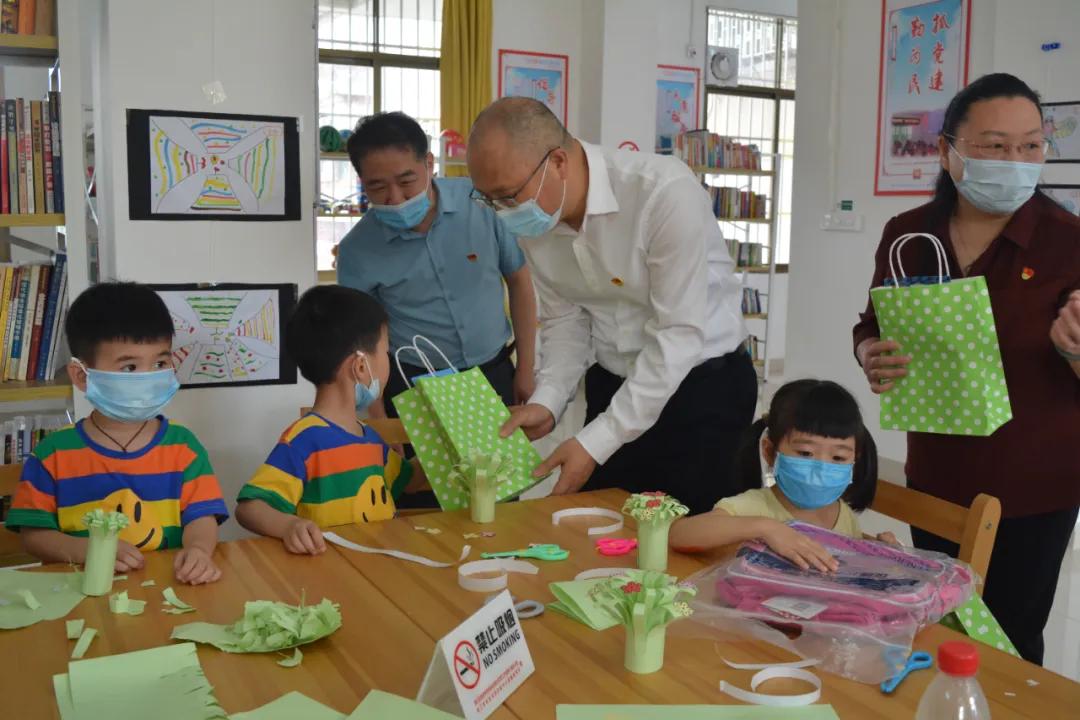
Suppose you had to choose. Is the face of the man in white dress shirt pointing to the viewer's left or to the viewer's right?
to the viewer's left

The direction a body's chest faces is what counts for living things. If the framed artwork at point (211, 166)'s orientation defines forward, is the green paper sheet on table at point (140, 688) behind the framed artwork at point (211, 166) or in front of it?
in front

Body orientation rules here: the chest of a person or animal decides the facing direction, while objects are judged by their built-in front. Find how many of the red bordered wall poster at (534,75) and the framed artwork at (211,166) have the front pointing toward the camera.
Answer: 2

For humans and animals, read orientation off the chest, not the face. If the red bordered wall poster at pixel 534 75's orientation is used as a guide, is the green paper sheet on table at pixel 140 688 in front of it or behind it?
in front

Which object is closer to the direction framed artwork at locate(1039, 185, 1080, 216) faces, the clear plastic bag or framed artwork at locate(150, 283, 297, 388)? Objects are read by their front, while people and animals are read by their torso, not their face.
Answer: the clear plastic bag

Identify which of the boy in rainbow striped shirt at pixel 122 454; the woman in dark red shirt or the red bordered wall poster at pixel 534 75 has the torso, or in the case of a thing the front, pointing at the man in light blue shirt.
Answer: the red bordered wall poster

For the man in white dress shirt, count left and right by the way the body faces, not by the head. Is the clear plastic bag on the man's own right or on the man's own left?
on the man's own left
